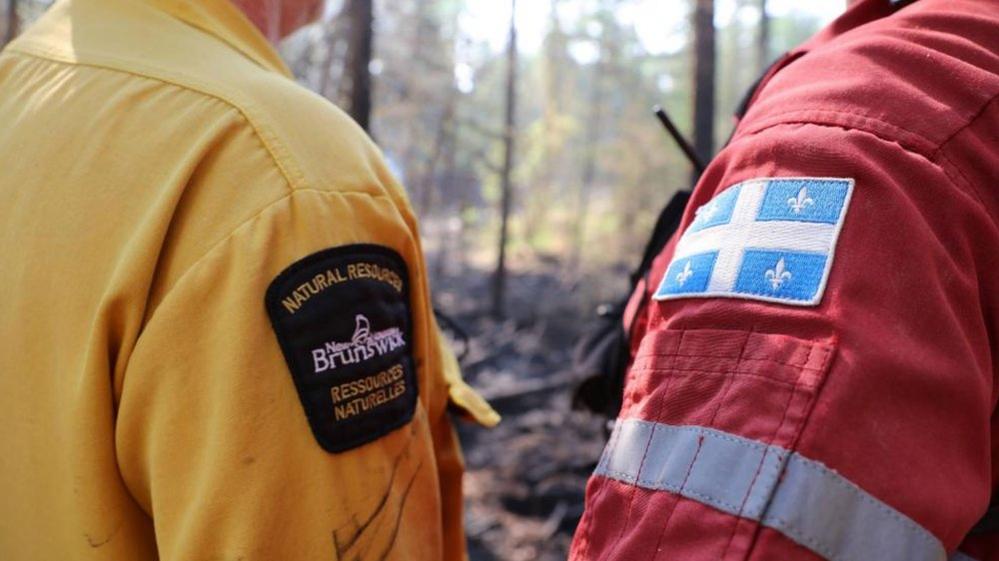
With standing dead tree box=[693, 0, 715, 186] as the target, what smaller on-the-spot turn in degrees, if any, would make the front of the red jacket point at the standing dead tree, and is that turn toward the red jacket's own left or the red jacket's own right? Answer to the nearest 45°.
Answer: approximately 45° to the red jacket's own right

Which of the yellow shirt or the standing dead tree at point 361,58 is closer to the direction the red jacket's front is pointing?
the standing dead tree

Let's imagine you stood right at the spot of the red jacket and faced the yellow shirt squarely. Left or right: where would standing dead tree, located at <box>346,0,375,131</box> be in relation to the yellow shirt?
right

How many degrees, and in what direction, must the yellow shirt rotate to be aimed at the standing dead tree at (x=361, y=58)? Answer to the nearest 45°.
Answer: approximately 45° to its left

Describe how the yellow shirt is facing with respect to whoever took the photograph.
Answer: facing away from the viewer and to the right of the viewer

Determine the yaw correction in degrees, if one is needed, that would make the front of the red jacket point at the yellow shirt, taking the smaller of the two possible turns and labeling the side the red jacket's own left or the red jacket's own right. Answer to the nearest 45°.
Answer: approximately 45° to the red jacket's own left

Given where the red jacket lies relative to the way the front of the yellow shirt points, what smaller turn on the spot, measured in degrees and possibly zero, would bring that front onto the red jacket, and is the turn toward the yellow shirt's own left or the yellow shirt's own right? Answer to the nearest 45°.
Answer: approximately 90° to the yellow shirt's own right

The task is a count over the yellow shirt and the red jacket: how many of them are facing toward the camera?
0

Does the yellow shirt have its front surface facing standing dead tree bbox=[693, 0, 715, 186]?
yes

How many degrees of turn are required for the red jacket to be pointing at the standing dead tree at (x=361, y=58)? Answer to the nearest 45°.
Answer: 0° — it already faces it

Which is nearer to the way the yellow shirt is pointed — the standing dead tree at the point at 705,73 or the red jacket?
the standing dead tree

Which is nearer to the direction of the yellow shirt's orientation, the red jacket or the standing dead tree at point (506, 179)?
the standing dead tree

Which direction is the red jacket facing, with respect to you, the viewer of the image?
facing away from the viewer and to the left of the viewer

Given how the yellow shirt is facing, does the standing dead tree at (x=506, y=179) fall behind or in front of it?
in front
